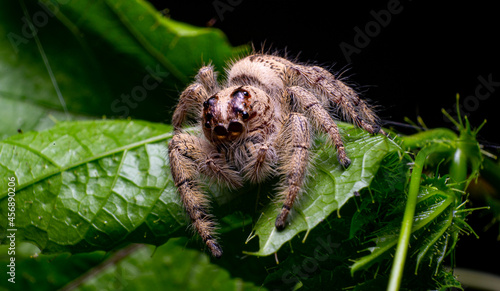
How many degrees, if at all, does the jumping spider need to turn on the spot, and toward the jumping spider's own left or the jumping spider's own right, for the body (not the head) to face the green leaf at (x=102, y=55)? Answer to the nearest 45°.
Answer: approximately 90° to the jumping spider's own right

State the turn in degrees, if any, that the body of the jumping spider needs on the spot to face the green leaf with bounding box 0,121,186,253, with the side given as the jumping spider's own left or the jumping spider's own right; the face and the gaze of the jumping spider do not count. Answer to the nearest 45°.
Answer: approximately 45° to the jumping spider's own right

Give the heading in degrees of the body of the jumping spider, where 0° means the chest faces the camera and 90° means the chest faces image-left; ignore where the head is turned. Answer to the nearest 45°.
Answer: approximately 45°
